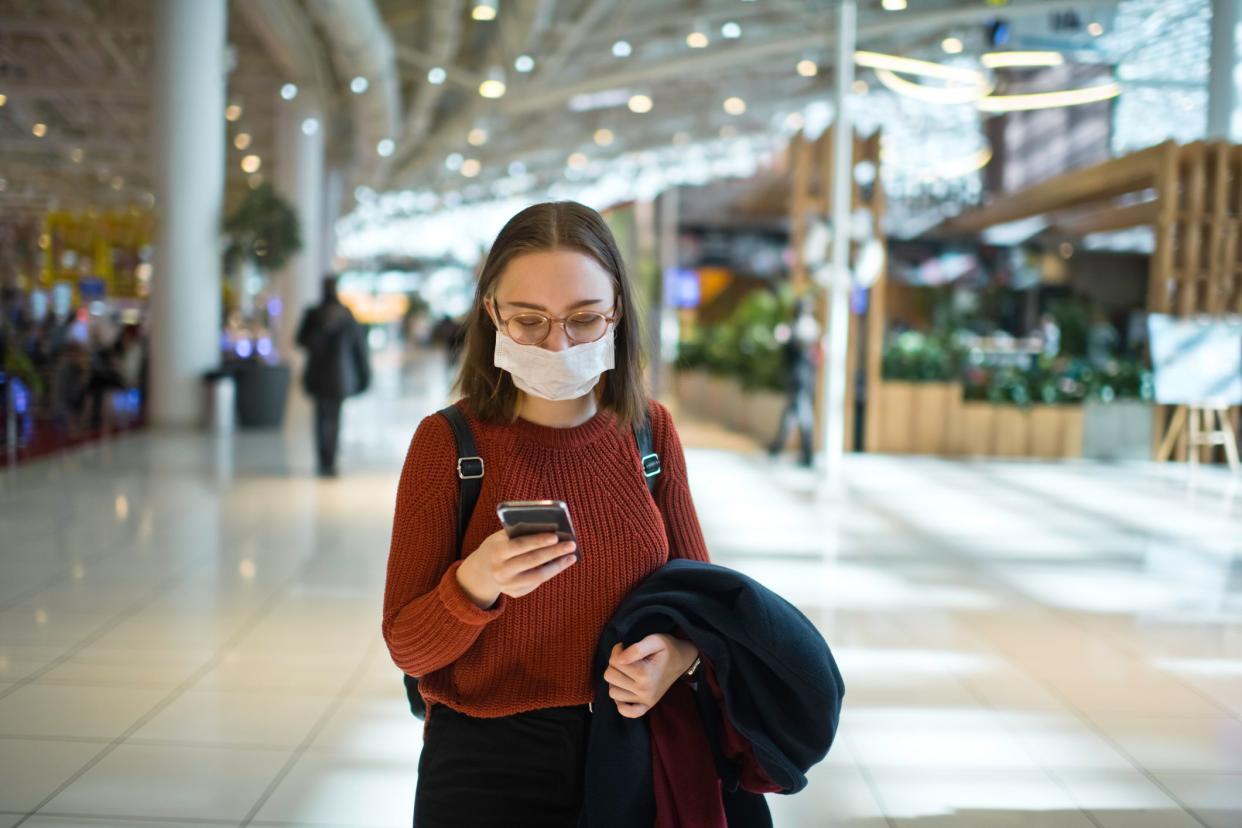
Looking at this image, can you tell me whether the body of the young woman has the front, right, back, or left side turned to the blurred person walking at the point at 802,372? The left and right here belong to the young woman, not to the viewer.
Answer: back

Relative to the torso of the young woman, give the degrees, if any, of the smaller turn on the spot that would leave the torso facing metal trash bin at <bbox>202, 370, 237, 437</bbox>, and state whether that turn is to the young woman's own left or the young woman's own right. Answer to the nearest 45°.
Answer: approximately 180°

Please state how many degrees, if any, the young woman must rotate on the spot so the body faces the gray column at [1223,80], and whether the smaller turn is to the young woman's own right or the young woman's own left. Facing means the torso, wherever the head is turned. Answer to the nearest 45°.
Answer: approximately 135° to the young woman's own left

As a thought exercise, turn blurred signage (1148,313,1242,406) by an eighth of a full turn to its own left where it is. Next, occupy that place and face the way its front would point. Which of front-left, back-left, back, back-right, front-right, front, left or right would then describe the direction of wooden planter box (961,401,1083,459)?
back

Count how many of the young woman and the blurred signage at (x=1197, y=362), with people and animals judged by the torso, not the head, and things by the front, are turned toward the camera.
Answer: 2

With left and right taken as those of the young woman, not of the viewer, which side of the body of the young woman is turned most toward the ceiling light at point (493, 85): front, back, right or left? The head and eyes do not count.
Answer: back

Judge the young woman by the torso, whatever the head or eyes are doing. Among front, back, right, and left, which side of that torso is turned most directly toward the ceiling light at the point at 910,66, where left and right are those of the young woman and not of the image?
back

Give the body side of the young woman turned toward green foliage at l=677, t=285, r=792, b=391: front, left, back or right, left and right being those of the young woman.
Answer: back

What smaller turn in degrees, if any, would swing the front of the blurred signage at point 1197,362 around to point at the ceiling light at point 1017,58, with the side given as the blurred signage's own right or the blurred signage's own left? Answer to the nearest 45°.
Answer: approximately 135° to the blurred signage's own right

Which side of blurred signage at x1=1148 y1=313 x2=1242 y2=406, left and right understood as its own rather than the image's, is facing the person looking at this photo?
front

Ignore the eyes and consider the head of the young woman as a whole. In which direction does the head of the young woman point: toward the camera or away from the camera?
toward the camera

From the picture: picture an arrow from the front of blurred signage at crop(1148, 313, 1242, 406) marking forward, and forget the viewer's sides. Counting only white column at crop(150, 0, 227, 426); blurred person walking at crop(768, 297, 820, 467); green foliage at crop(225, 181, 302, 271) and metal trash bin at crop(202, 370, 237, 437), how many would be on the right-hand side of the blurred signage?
4

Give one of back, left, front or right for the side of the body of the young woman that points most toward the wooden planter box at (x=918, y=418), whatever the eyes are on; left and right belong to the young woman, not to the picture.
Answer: back

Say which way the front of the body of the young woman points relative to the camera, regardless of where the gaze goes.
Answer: toward the camera
